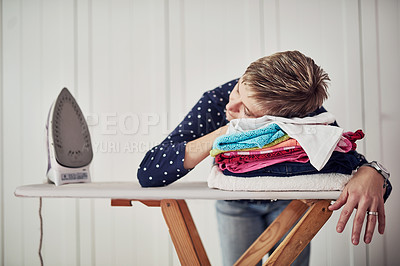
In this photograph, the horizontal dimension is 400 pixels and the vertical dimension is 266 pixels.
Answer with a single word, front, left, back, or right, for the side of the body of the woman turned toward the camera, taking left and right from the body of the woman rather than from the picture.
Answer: front

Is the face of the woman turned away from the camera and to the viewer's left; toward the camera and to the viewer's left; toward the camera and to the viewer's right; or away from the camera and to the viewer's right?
toward the camera and to the viewer's left

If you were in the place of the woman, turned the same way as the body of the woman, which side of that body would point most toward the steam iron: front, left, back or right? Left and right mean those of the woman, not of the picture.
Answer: right
